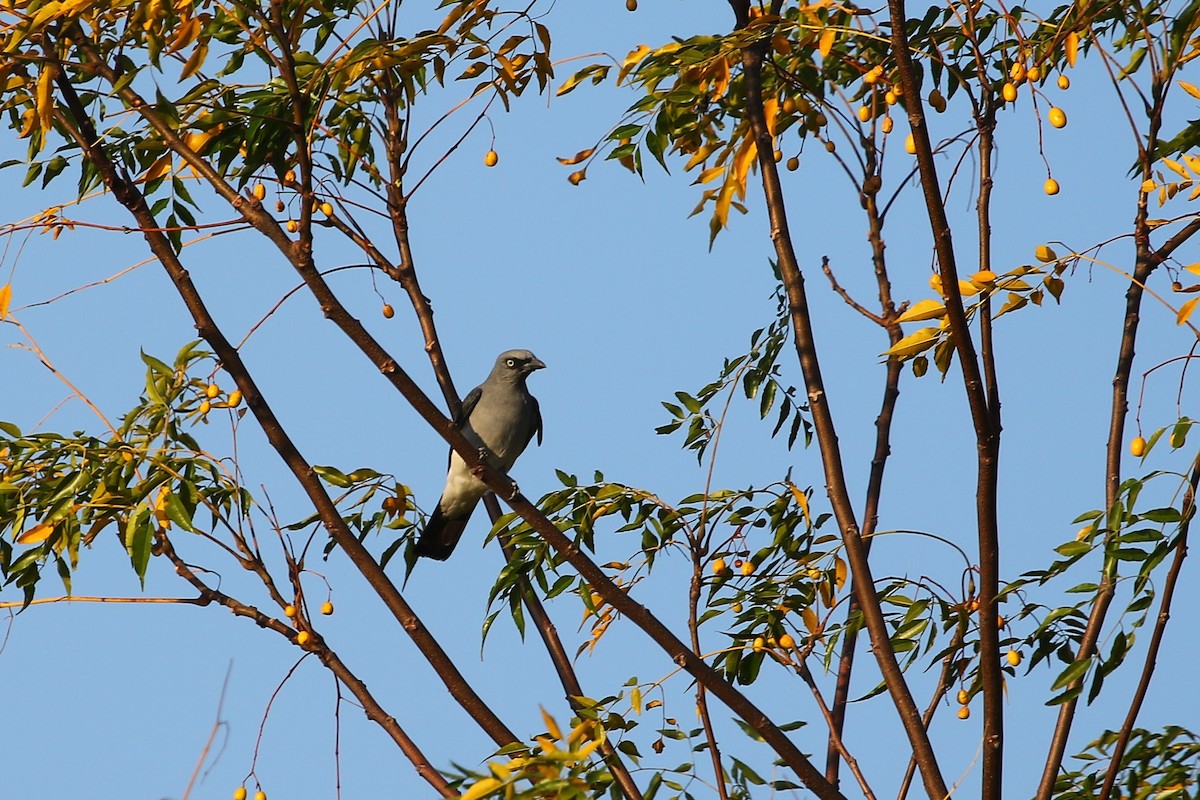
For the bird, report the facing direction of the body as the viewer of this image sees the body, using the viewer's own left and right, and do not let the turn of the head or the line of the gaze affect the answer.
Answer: facing the viewer and to the right of the viewer
